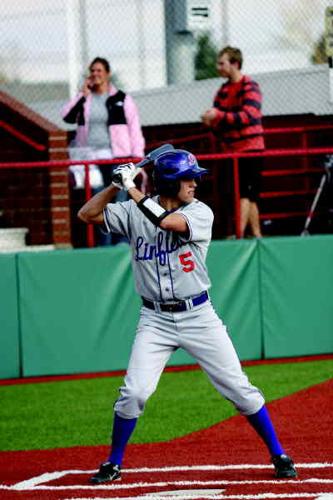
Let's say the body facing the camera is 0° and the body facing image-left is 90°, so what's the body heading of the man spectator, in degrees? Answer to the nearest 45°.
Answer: approximately 90°

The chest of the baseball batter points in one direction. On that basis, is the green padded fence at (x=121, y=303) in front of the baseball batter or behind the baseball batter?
behind

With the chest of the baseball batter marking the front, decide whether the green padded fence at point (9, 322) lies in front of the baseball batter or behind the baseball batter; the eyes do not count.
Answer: behind

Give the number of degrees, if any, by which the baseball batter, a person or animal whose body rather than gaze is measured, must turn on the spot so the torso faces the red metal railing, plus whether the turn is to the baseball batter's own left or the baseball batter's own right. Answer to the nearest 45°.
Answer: approximately 180°

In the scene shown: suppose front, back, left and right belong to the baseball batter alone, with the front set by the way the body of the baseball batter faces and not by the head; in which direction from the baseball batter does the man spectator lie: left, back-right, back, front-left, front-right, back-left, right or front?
back
